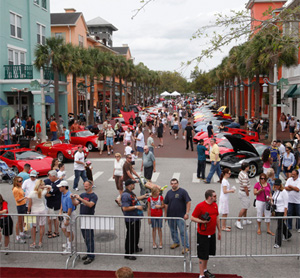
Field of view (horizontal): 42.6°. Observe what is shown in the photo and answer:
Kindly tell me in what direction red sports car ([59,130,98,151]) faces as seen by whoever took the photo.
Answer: facing the viewer and to the right of the viewer

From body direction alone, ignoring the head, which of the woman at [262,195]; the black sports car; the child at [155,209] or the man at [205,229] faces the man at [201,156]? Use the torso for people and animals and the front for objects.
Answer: the black sports car

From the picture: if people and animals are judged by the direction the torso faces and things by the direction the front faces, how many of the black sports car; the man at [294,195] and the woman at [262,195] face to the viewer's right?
0

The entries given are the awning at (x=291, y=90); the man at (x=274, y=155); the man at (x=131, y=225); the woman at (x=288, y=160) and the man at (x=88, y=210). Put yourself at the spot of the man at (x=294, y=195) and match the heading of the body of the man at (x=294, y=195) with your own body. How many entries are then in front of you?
2

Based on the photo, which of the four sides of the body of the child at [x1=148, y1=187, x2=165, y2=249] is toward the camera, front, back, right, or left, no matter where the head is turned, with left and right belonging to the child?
front

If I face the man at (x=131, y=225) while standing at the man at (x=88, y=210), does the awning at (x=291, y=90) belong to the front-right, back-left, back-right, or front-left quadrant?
front-left

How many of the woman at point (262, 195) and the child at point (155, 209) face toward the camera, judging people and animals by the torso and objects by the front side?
2

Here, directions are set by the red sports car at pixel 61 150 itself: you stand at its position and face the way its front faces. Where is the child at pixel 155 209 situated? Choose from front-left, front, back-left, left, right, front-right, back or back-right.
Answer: front-right

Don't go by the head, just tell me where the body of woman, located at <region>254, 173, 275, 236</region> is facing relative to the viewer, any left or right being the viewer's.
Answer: facing the viewer

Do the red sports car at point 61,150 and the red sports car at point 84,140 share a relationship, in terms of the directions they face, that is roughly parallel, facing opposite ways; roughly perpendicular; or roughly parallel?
roughly parallel

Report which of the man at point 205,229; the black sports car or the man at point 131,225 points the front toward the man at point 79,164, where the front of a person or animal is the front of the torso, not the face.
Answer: the black sports car

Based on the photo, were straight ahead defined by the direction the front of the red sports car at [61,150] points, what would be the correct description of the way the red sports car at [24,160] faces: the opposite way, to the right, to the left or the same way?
the same way

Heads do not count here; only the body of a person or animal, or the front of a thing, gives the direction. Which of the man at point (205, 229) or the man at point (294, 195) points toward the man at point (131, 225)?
the man at point (294, 195)
